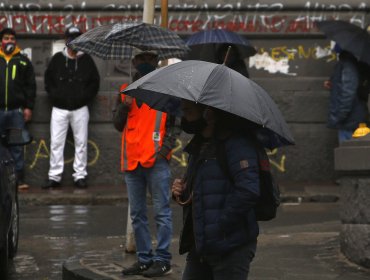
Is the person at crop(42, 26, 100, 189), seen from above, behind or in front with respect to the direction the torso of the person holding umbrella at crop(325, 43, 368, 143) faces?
in front

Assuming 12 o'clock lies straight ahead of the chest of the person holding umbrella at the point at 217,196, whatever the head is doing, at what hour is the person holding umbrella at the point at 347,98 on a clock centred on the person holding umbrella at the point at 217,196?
the person holding umbrella at the point at 347,98 is roughly at 5 o'clock from the person holding umbrella at the point at 217,196.

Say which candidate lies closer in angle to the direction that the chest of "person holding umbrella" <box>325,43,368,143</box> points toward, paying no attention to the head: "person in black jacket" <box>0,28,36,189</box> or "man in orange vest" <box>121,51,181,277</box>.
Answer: the person in black jacket

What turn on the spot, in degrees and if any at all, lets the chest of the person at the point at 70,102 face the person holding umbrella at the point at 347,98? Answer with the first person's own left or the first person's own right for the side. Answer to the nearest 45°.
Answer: approximately 90° to the first person's own left

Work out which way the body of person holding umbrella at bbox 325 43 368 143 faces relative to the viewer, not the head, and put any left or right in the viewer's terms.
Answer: facing to the left of the viewer

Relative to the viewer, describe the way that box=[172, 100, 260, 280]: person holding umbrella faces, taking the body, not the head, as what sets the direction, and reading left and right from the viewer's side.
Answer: facing the viewer and to the left of the viewer

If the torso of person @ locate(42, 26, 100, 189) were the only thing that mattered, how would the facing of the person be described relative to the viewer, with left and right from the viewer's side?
facing the viewer

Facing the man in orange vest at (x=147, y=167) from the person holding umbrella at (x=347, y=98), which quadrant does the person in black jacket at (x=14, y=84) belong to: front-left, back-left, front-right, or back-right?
front-right

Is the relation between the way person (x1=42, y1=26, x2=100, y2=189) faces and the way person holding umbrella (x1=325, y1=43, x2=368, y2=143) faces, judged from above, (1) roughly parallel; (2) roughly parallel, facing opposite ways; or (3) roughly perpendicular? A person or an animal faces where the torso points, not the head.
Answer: roughly perpendicular

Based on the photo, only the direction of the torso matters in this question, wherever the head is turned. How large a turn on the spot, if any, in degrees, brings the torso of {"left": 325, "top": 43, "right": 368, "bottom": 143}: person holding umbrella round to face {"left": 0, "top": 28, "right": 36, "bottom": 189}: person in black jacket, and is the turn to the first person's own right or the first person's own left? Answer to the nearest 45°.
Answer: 0° — they already face them

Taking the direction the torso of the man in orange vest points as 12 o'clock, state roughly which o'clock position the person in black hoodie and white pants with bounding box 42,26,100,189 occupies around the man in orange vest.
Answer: The person in black hoodie and white pants is roughly at 4 o'clock from the man in orange vest.
